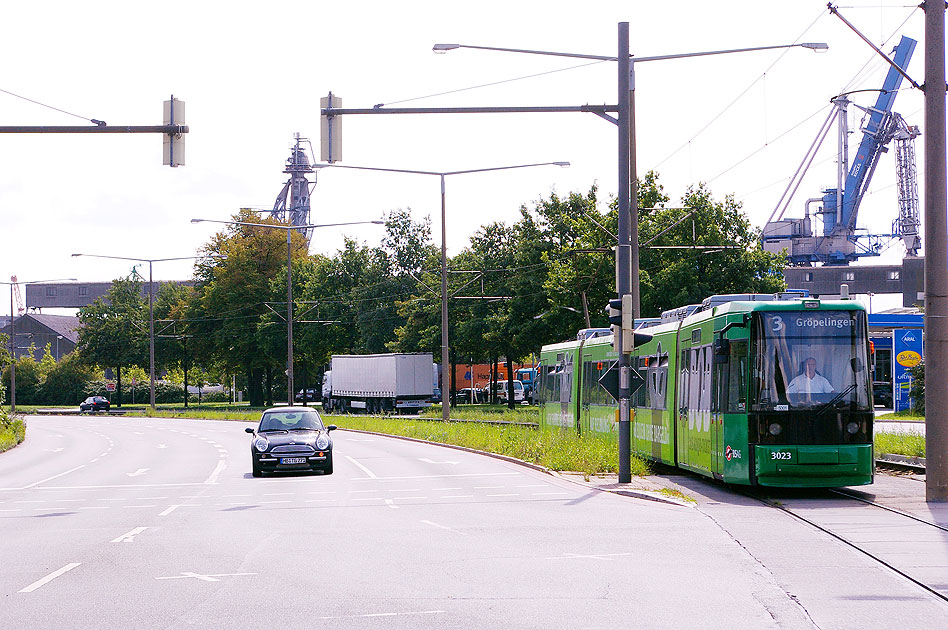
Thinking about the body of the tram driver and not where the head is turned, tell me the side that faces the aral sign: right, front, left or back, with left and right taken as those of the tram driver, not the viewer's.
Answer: back

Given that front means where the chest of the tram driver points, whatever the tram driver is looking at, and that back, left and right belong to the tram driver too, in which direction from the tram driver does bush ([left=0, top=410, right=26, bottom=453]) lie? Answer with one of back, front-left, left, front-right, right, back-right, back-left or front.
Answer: back-right

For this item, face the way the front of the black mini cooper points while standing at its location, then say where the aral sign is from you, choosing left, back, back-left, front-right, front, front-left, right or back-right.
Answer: back-left

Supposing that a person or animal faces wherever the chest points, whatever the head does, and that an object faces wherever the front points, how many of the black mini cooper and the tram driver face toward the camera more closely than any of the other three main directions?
2

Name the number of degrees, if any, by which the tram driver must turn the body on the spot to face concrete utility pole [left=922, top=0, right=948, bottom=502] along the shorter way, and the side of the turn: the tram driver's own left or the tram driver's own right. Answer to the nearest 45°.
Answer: approximately 45° to the tram driver's own left

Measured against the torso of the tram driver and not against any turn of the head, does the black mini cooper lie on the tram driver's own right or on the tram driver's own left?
on the tram driver's own right

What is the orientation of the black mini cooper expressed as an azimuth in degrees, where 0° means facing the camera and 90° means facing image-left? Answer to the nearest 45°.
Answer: approximately 0°

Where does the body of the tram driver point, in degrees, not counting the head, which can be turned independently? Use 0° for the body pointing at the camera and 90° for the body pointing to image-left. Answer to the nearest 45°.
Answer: approximately 0°
